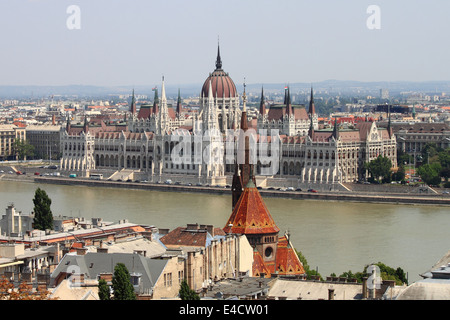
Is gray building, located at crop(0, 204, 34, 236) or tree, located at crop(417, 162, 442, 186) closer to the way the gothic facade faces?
the gray building

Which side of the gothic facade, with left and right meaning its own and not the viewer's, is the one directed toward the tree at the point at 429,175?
left

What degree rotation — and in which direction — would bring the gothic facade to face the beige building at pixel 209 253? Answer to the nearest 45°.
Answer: approximately 45° to its left

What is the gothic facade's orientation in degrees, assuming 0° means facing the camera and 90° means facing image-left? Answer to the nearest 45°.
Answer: approximately 45°

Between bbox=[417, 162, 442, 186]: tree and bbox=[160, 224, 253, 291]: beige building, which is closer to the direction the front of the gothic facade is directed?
the beige building

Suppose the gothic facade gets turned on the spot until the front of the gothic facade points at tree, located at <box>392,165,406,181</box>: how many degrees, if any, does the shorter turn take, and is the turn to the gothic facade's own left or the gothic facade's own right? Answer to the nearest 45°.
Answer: approximately 90° to the gothic facade's own left

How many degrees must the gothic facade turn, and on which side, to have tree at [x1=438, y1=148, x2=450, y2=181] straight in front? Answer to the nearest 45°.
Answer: approximately 135° to its left

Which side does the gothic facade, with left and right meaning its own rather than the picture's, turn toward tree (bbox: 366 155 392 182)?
left

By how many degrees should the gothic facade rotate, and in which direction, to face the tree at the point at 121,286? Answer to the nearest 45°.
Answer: approximately 45° to its left
